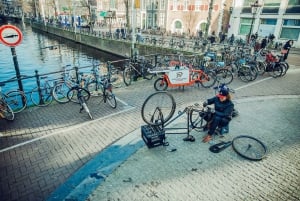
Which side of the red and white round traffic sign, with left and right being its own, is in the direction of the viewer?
front

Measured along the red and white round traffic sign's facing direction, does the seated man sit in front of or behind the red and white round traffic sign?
in front

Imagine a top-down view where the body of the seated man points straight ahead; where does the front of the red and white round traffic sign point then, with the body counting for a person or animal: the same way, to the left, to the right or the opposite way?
to the left

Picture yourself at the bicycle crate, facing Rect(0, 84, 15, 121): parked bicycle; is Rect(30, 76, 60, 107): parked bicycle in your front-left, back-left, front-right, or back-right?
front-right

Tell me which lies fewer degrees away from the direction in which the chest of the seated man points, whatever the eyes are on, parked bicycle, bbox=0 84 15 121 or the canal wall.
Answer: the parked bicycle

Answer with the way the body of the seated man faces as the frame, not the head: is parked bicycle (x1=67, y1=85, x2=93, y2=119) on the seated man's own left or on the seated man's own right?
on the seated man's own right

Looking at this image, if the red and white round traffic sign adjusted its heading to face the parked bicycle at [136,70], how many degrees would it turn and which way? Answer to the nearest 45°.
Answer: approximately 90° to its left

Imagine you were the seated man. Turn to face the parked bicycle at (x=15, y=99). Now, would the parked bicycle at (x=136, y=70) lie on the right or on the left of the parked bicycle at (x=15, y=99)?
right

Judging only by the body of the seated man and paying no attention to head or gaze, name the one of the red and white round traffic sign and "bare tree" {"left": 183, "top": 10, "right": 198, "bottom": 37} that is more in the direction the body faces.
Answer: the red and white round traffic sign

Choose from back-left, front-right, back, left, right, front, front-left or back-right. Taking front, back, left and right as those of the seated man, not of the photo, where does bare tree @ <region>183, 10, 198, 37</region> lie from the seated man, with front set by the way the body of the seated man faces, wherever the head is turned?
back-right

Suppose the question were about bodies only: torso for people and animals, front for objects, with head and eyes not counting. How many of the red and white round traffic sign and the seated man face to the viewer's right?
0

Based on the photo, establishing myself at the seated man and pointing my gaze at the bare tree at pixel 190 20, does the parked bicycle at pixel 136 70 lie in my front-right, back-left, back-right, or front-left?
front-left

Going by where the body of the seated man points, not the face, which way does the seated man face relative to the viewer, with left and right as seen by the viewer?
facing the viewer and to the left of the viewer
